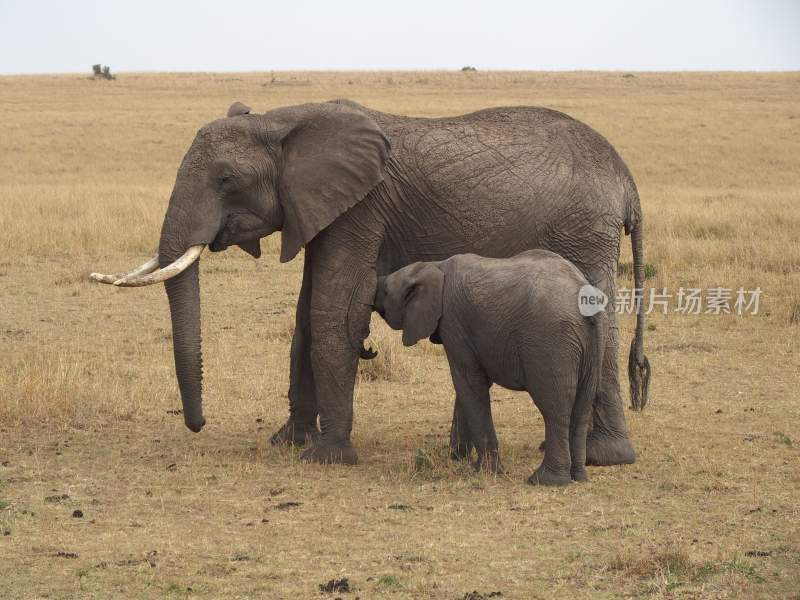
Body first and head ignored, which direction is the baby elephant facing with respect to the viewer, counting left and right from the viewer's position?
facing away from the viewer and to the left of the viewer

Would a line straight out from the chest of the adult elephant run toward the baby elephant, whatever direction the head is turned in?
no

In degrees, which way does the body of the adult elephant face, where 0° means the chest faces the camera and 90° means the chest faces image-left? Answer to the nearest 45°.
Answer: approximately 90°

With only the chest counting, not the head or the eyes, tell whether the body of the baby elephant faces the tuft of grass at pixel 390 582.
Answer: no

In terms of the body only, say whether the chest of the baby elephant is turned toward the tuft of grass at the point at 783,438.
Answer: no

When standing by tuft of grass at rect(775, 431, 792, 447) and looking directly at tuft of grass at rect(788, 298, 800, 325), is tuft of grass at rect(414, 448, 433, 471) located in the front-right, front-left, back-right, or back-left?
back-left

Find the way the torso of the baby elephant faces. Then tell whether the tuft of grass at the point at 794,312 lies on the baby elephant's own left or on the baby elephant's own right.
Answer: on the baby elephant's own right

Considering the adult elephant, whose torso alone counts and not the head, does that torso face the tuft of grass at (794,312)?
no

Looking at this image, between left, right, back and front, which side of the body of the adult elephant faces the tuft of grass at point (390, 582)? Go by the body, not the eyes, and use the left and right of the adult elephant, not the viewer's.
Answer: left

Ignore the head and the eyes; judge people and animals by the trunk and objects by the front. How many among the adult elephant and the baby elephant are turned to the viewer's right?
0

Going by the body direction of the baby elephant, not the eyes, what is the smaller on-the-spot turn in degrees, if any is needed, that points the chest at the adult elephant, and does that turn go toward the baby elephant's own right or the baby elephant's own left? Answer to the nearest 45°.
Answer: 0° — it already faces it
